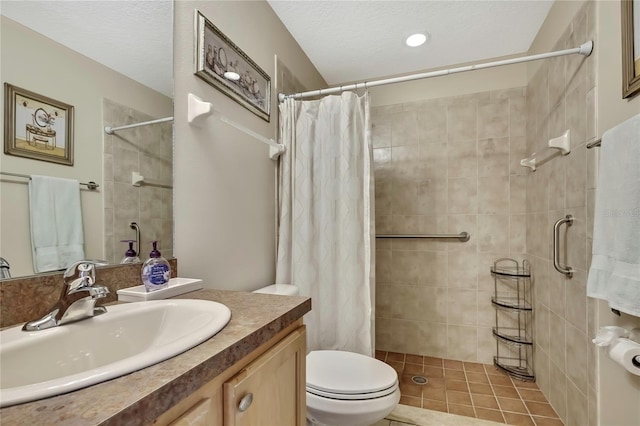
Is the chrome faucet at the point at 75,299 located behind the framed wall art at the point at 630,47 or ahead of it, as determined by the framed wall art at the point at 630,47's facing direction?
ahead

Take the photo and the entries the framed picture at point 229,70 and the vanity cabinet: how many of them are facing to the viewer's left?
0

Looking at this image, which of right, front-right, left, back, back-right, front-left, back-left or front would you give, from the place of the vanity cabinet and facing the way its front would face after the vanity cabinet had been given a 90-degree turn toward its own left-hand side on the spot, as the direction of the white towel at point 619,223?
front-right

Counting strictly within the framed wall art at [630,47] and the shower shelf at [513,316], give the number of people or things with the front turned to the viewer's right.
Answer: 0

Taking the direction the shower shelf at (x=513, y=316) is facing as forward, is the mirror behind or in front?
in front

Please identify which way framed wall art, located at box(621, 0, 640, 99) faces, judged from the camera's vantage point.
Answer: facing the viewer and to the left of the viewer

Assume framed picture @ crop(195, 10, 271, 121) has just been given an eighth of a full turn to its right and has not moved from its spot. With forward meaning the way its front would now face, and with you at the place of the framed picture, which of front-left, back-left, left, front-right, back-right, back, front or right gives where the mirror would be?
front-right

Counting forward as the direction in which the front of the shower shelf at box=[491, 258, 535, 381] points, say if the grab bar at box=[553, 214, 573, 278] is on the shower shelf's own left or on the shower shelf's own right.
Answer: on the shower shelf's own left

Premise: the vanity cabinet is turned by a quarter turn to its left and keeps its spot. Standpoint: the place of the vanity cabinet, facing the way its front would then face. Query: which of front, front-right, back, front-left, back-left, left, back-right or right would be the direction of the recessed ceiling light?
front

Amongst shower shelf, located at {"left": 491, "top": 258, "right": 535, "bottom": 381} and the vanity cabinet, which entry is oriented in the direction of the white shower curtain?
the shower shelf
